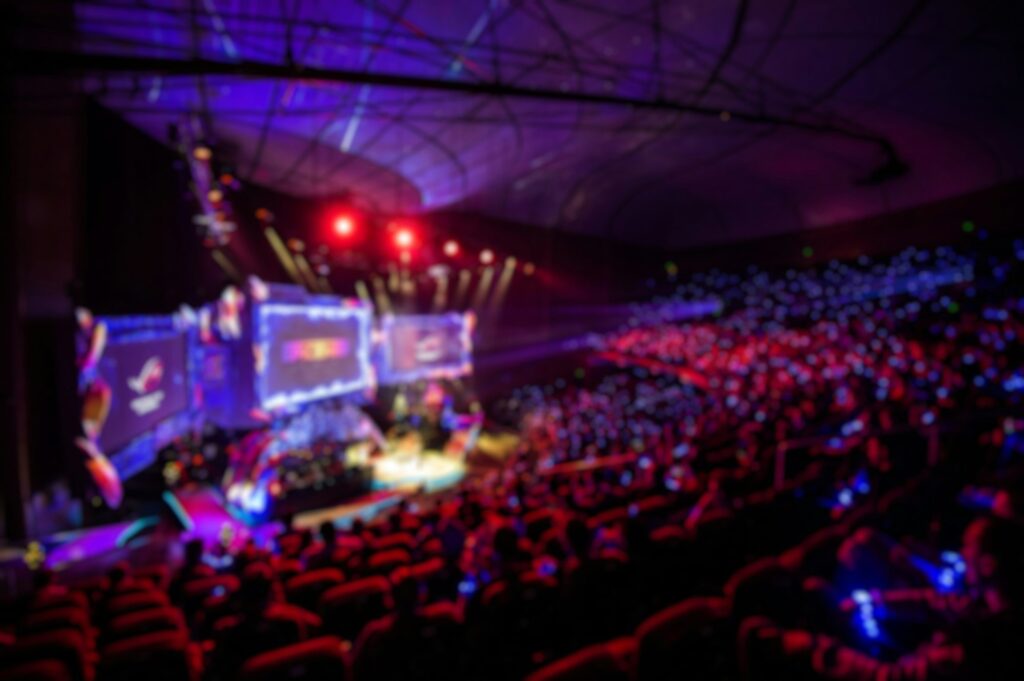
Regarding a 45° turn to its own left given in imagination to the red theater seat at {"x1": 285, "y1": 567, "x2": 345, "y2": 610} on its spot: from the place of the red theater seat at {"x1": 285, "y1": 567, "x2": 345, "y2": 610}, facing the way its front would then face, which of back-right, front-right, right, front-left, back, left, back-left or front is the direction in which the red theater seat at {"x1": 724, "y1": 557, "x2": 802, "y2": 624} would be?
back-left

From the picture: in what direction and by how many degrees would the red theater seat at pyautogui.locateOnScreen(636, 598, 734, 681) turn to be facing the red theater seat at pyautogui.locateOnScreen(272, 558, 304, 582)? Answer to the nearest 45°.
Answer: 0° — it already faces it

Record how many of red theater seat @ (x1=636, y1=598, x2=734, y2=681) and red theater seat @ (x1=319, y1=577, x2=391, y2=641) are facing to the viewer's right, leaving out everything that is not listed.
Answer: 0

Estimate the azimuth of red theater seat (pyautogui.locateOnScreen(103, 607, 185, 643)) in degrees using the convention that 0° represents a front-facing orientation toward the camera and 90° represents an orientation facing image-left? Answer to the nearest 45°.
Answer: approximately 135°

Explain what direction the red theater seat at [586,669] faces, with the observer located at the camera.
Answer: facing away from the viewer and to the left of the viewer

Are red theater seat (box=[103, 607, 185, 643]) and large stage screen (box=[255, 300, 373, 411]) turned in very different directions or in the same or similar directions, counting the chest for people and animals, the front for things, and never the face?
very different directions

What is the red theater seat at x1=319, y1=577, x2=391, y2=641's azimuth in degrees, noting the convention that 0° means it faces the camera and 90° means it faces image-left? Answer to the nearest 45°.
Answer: approximately 135°

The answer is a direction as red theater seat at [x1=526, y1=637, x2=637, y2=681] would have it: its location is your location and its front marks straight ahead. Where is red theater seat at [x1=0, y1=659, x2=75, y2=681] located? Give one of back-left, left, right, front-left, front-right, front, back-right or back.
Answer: front-left
